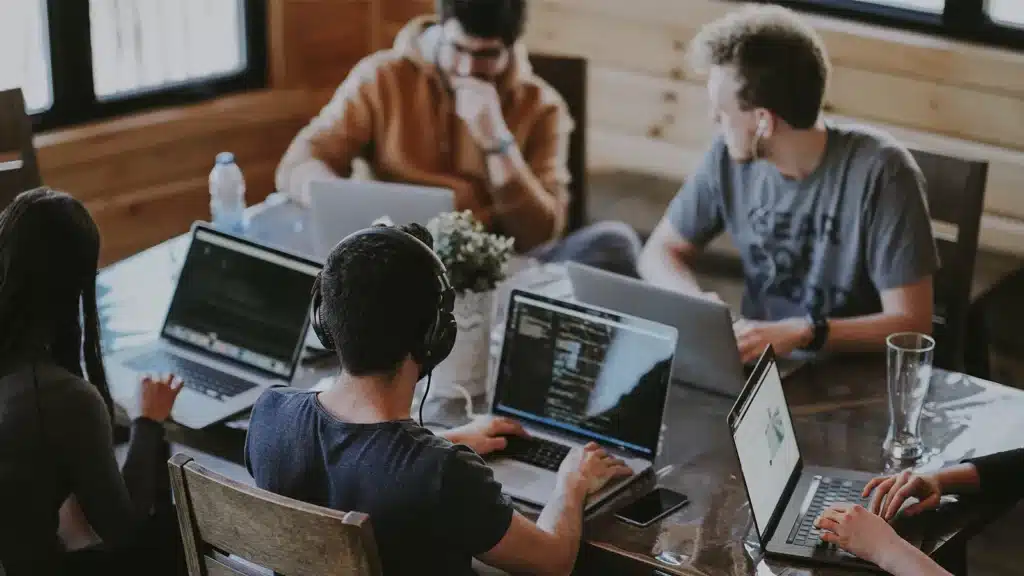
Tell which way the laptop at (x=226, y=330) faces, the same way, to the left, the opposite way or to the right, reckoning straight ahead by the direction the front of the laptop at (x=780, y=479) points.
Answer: to the right

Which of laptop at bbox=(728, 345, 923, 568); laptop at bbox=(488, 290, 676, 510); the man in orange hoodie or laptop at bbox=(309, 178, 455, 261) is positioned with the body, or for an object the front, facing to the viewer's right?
laptop at bbox=(728, 345, 923, 568)

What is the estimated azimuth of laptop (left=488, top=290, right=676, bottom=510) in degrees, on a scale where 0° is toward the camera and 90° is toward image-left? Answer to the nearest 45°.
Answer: approximately 45°

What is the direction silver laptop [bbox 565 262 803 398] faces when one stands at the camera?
facing away from the viewer and to the right of the viewer

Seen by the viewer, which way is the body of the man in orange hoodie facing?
toward the camera

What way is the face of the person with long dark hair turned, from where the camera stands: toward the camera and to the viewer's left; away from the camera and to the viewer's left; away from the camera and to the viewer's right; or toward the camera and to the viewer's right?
away from the camera and to the viewer's right

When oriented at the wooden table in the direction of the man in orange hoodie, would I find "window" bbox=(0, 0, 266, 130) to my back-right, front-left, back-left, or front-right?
front-left

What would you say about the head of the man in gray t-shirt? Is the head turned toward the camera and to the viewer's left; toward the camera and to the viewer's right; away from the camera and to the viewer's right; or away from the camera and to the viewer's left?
away from the camera and to the viewer's left

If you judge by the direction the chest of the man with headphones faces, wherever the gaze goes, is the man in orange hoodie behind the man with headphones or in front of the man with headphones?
in front

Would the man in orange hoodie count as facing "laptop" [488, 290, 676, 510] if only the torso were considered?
yes

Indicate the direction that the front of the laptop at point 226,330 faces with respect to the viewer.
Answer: facing the viewer and to the left of the viewer

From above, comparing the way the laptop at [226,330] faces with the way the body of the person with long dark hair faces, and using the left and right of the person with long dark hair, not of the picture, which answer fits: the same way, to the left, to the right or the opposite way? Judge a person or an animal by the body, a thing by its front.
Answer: the opposite way

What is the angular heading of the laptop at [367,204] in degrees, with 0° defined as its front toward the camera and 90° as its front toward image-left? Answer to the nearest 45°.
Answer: approximately 180°

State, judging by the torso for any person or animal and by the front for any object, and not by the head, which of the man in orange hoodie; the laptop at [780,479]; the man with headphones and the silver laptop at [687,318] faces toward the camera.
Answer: the man in orange hoodie

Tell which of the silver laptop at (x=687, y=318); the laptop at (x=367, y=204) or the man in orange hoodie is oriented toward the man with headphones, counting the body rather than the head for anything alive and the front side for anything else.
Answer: the man in orange hoodie

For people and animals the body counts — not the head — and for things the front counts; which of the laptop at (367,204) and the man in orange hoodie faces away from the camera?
the laptop

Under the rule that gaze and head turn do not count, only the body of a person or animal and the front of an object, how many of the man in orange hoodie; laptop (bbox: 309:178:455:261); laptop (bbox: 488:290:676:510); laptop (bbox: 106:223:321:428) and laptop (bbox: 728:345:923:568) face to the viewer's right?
1

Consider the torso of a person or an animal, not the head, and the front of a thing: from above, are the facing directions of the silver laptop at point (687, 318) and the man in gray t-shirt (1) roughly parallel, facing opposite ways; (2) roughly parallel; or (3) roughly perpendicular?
roughly parallel, facing opposite ways

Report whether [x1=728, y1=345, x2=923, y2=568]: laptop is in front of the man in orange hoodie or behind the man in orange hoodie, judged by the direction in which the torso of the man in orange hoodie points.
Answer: in front
